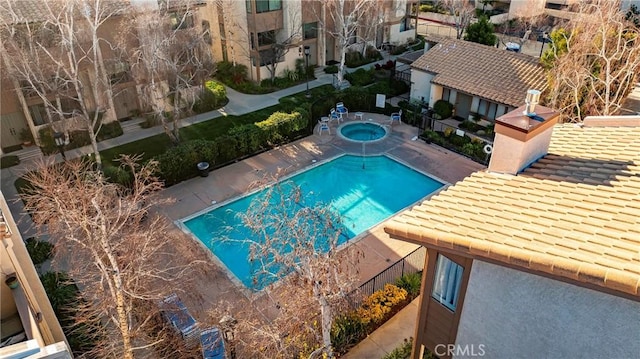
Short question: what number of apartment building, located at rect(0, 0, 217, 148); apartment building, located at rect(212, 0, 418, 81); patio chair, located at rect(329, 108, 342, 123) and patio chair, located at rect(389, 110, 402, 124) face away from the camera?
0

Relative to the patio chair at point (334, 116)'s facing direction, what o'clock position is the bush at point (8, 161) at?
The bush is roughly at 4 o'clock from the patio chair.

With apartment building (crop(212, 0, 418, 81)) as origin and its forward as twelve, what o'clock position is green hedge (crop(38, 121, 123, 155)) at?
The green hedge is roughly at 3 o'clock from the apartment building.

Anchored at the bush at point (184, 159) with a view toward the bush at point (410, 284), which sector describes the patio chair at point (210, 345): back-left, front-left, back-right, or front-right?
front-right

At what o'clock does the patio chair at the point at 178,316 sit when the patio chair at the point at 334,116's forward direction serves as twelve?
the patio chair at the point at 178,316 is roughly at 2 o'clock from the patio chair at the point at 334,116.

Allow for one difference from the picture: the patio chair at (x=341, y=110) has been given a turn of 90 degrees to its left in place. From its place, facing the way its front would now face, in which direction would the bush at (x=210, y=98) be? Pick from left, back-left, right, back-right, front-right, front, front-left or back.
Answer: back-left

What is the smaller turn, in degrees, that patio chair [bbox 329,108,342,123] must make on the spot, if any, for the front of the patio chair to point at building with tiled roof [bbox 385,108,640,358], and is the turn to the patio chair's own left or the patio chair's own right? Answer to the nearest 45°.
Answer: approximately 45° to the patio chair's own right

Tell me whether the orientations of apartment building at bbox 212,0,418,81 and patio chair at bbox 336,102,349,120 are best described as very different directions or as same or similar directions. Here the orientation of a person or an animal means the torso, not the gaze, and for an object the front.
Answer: same or similar directions

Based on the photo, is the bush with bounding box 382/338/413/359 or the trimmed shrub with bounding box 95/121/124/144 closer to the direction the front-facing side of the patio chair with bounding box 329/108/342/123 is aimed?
the bush

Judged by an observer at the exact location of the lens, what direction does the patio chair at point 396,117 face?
facing the viewer and to the left of the viewer

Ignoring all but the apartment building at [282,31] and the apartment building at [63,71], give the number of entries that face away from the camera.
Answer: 0

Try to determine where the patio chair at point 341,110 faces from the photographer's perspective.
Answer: facing the viewer and to the right of the viewer

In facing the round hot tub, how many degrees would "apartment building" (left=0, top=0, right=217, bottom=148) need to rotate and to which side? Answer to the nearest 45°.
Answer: approximately 45° to its left

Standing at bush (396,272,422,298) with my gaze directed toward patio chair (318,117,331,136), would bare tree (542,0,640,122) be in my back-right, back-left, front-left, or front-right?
front-right

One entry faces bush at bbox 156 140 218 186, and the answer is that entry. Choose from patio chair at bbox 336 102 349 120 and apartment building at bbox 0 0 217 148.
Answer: the apartment building

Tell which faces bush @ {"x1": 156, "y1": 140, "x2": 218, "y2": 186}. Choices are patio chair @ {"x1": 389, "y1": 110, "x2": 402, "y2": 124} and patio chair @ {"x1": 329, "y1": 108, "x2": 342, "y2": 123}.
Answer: patio chair @ {"x1": 389, "y1": 110, "x2": 402, "y2": 124}

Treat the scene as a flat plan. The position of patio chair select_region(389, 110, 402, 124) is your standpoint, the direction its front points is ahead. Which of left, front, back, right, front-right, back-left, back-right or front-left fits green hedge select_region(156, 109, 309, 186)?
front

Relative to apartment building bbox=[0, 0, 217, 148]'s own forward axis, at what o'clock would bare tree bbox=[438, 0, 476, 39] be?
The bare tree is roughly at 10 o'clock from the apartment building.

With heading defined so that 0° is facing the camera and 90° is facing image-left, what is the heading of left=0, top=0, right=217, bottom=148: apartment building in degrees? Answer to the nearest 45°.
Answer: approximately 315°

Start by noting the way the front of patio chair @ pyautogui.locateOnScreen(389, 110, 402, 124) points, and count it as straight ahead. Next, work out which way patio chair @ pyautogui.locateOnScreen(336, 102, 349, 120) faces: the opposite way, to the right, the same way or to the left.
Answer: to the left
